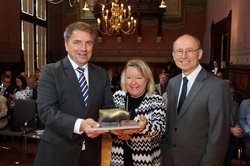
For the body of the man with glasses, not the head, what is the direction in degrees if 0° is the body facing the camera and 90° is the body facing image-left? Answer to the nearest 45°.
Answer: approximately 45°

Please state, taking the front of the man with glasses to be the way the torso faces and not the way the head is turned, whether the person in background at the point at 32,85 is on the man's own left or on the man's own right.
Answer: on the man's own right

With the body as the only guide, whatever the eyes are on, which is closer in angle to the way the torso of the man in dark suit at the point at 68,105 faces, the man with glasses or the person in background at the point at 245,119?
the man with glasses

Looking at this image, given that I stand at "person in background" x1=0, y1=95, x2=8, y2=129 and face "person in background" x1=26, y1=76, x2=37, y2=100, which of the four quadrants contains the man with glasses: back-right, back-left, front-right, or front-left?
back-right

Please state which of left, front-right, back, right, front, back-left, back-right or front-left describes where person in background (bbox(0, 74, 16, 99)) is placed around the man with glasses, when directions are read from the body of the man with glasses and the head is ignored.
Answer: right

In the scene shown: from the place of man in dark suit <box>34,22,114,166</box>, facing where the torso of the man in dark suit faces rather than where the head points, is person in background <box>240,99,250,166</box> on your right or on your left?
on your left

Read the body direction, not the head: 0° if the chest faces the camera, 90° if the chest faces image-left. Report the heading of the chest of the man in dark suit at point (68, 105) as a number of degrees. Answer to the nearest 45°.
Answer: approximately 315°

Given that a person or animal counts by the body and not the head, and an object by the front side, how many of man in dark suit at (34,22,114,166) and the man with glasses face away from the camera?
0

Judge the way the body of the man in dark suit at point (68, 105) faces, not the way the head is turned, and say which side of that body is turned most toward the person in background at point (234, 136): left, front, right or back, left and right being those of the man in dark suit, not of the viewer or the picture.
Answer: left
